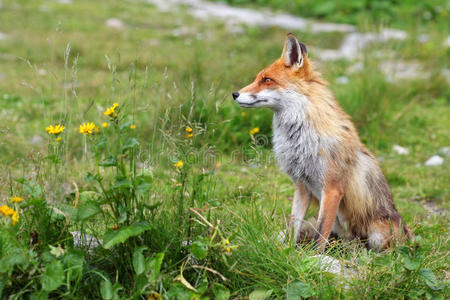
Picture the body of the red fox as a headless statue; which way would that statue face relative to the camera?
to the viewer's left

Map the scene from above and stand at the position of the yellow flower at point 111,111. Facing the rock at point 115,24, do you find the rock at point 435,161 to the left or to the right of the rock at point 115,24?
right

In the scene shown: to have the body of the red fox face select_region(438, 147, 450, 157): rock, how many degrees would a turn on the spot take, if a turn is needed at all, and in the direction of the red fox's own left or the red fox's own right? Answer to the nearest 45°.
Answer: approximately 135° to the red fox's own right

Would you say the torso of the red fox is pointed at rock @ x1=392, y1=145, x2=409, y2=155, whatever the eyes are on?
no

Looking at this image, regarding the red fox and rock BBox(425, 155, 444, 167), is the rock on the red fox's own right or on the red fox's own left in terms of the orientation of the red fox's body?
on the red fox's own right

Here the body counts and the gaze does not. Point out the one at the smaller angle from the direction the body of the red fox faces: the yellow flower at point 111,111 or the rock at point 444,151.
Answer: the yellow flower

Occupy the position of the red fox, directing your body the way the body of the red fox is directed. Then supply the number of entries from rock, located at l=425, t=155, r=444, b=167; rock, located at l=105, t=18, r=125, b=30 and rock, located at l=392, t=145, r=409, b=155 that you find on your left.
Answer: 0

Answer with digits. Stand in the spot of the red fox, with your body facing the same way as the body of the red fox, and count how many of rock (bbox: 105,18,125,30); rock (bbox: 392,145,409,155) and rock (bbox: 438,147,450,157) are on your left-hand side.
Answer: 0
